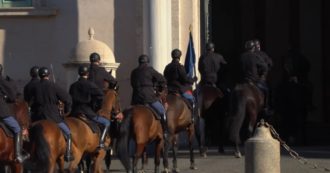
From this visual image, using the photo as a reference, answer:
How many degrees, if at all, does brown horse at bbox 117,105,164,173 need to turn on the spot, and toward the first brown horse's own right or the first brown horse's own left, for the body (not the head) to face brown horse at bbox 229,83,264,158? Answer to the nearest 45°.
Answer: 0° — it already faces it

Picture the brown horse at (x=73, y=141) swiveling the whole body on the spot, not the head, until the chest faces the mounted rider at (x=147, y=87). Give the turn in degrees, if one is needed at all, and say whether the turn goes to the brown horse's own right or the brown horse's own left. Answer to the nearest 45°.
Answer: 0° — it already faces them

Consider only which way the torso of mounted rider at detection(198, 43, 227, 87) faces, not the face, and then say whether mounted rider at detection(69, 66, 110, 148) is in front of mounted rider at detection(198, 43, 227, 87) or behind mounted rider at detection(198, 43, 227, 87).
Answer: behind

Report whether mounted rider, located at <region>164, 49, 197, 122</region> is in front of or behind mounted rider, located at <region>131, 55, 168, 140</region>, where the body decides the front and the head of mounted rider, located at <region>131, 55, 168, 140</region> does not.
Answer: in front

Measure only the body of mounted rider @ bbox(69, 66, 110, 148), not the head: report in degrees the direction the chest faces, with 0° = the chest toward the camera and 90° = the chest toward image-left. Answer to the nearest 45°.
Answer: approximately 225°

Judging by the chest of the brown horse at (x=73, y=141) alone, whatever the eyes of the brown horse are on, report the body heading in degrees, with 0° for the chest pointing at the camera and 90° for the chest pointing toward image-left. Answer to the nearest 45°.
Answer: approximately 225°

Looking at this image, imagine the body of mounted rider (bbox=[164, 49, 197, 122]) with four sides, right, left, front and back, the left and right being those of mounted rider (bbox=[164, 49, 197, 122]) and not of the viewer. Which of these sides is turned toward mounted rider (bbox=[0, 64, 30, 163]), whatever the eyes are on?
back

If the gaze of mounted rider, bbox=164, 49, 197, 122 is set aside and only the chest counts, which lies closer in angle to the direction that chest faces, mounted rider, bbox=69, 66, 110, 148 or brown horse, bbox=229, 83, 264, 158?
the brown horse

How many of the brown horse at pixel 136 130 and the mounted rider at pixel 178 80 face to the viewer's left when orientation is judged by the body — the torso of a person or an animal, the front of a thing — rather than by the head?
0

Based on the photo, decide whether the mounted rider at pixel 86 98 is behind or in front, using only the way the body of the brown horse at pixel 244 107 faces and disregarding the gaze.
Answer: behind

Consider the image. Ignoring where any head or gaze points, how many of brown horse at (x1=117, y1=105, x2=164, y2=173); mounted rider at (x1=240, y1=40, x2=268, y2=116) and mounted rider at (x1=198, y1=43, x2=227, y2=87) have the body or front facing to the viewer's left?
0

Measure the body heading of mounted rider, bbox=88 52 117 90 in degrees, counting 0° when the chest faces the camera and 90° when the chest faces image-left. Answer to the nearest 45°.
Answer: approximately 225°

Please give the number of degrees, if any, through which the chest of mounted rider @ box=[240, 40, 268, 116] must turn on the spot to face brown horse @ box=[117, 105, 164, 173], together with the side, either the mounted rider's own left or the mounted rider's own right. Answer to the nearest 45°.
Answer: approximately 180°

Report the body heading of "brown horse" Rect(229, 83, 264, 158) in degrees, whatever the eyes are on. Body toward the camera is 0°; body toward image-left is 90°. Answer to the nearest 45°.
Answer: approximately 225°
